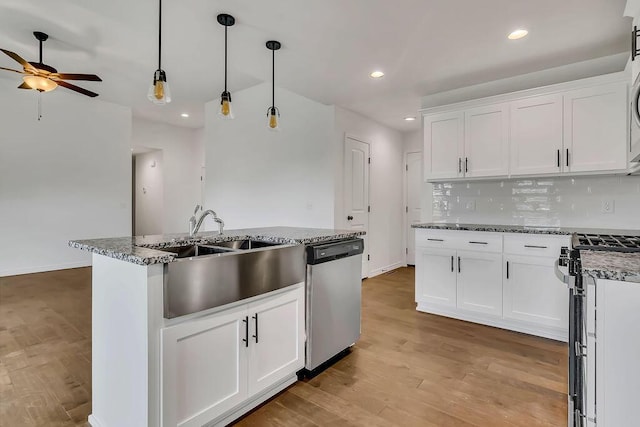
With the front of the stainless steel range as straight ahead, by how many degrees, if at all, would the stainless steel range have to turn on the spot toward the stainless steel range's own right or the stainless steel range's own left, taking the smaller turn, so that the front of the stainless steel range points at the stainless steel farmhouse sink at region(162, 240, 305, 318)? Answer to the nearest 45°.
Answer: approximately 45° to the stainless steel range's own left

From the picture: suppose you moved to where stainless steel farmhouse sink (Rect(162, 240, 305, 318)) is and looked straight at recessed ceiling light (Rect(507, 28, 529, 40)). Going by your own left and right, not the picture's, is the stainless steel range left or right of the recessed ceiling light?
right

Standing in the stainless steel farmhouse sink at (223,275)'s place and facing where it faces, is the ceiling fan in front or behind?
behind

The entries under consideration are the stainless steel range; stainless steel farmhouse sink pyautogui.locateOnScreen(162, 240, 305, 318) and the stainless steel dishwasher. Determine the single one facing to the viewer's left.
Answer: the stainless steel range

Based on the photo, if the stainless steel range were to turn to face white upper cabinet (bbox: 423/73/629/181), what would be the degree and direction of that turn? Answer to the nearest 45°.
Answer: approximately 90° to its right

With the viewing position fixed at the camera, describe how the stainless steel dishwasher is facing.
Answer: facing the viewer and to the right of the viewer

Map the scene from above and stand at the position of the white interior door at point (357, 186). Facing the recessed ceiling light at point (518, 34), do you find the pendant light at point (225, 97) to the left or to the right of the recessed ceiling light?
right

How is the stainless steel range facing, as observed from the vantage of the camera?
facing to the left of the viewer

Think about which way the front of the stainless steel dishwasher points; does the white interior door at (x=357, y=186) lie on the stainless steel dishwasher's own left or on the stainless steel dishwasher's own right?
on the stainless steel dishwasher's own left

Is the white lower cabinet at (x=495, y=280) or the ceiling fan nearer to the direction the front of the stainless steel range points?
the ceiling fan

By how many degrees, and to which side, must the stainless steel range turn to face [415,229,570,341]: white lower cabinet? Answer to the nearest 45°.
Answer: approximately 90° to its right

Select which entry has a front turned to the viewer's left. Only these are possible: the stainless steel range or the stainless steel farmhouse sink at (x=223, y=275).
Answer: the stainless steel range

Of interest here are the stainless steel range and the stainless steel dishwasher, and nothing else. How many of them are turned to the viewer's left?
1
